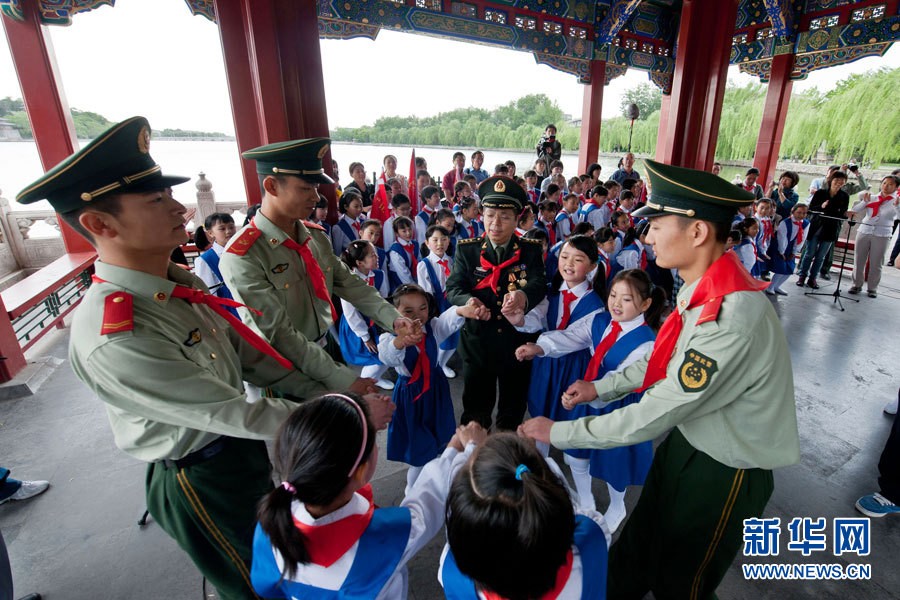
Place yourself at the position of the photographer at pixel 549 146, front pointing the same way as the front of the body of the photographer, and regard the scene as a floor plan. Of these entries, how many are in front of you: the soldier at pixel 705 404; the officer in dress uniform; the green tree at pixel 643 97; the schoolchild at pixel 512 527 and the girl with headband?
4

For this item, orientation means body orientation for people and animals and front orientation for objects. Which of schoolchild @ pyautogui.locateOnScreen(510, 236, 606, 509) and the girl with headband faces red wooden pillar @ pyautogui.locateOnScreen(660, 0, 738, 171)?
the girl with headband

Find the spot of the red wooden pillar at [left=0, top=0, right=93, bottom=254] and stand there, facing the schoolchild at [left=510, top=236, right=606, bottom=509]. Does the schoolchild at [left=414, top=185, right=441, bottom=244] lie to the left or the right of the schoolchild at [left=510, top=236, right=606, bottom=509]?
left

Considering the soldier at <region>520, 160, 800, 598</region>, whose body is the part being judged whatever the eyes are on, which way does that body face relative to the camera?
to the viewer's left

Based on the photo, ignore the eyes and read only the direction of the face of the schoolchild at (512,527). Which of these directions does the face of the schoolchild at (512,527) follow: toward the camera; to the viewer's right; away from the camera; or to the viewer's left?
away from the camera

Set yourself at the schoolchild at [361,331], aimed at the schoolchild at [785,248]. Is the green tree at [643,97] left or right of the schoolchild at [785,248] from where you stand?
left

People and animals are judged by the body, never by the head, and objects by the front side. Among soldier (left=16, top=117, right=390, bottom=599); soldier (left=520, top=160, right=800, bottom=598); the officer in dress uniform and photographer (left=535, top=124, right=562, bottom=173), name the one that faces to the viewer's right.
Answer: soldier (left=16, top=117, right=390, bottom=599)

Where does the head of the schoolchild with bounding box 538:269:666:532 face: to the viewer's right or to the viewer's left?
to the viewer's left
